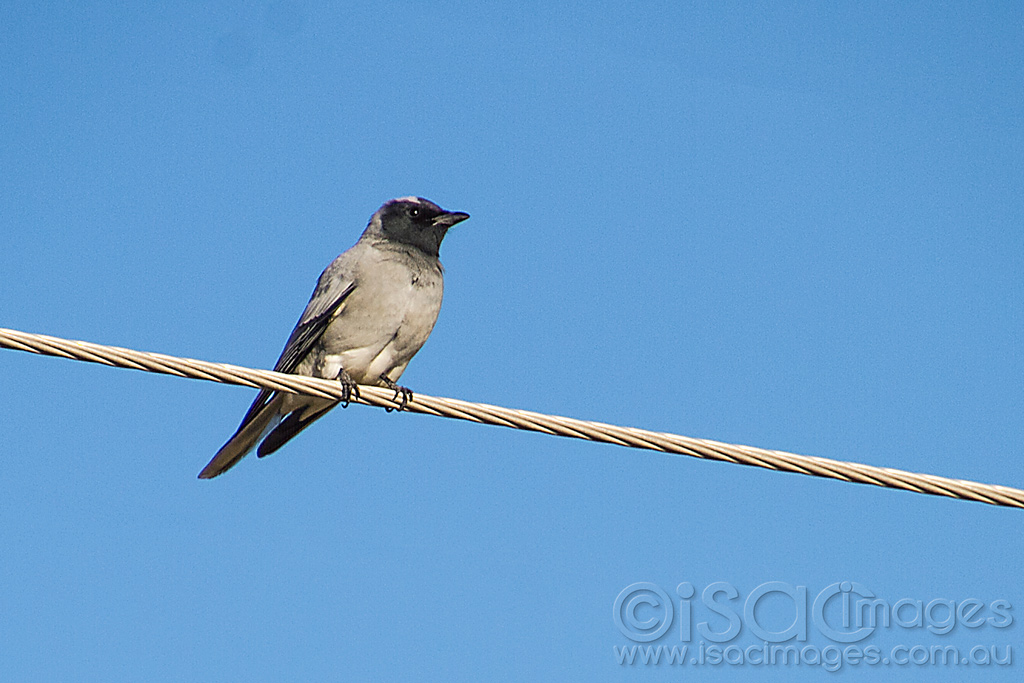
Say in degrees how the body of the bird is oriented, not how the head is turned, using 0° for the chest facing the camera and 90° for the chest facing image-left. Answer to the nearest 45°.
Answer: approximately 315°
